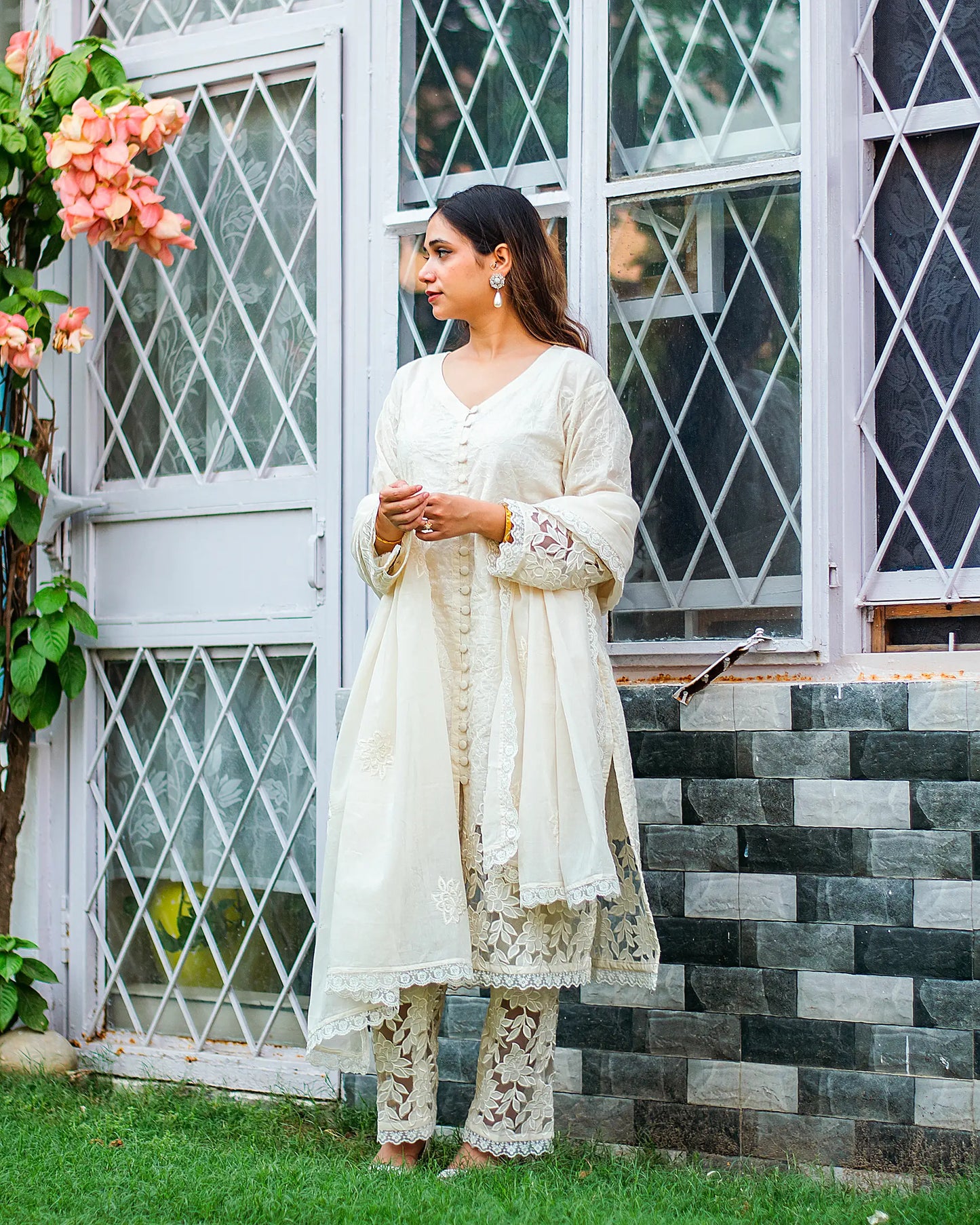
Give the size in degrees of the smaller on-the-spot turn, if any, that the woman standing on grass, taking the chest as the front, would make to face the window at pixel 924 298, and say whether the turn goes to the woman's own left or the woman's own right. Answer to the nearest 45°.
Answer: approximately 135° to the woman's own left

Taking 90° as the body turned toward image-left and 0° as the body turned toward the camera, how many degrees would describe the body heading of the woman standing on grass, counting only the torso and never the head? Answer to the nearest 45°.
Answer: approximately 45°

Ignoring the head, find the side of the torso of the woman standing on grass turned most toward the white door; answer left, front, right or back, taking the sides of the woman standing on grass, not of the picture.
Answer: right

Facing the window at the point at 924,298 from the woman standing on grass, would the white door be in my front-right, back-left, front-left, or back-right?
back-left

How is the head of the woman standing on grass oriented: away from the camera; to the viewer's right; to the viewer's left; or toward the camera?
to the viewer's left
